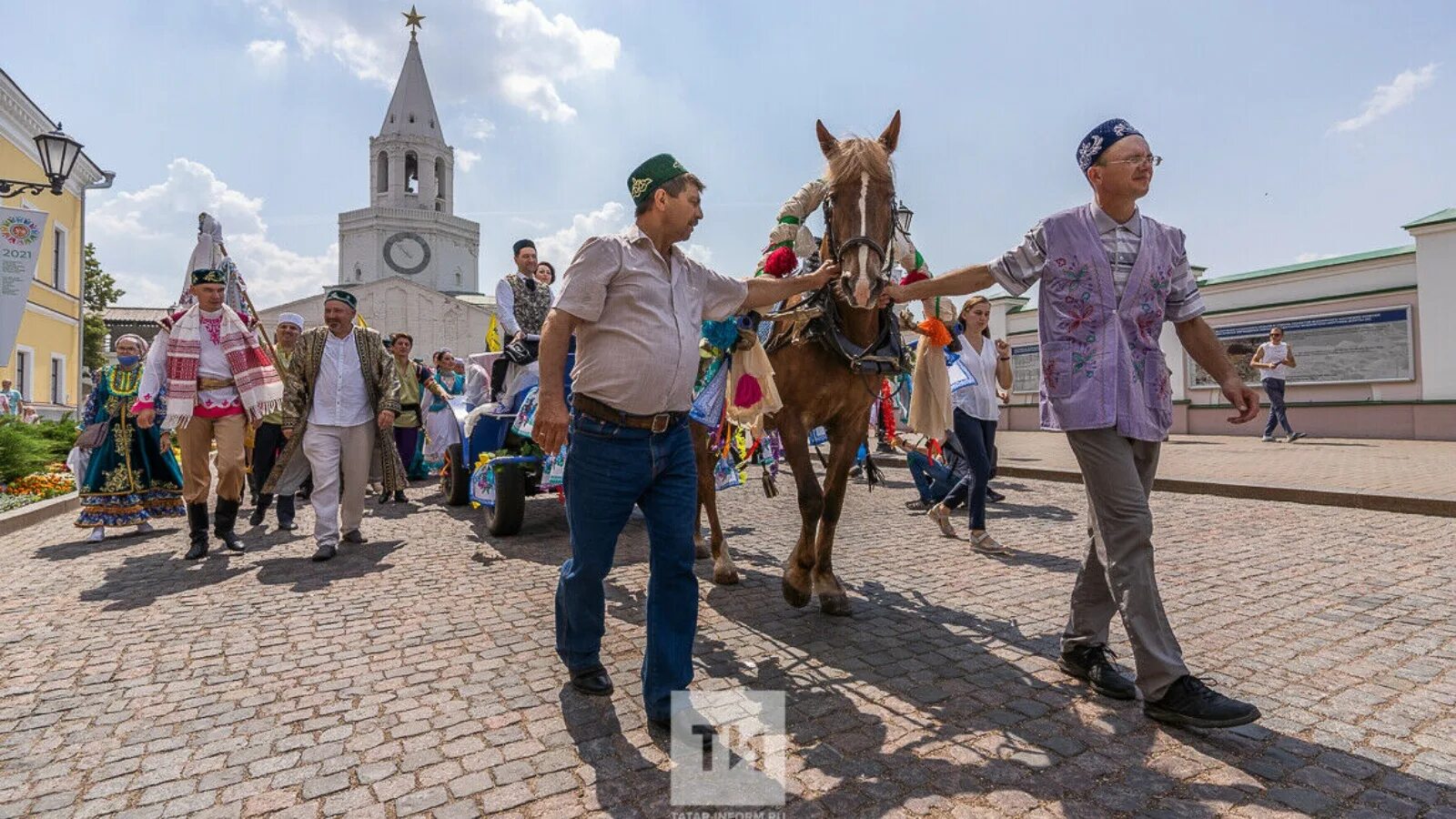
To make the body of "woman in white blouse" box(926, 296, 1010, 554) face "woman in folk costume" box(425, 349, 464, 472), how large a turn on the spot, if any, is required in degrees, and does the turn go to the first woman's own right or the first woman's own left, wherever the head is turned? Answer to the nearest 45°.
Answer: approximately 135° to the first woman's own right

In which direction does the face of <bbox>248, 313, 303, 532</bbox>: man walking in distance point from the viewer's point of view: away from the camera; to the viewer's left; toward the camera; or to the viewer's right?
toward the camera

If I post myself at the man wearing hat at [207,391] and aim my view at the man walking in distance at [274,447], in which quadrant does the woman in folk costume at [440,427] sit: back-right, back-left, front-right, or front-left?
front-right

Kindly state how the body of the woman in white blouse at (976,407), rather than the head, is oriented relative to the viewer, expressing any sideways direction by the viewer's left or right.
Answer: facing the viewer and to the right of the viewer

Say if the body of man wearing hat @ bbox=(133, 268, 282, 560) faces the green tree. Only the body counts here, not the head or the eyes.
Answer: no

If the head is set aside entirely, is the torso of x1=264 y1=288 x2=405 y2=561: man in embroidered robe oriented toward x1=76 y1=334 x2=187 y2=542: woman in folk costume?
no

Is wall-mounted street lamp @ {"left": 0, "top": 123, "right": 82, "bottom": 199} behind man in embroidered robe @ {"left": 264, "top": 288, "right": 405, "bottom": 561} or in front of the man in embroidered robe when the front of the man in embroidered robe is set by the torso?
behind

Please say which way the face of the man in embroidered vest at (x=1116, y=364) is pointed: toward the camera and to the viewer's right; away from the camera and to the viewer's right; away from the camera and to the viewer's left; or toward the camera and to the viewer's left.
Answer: toward the camera and to the viewer's right

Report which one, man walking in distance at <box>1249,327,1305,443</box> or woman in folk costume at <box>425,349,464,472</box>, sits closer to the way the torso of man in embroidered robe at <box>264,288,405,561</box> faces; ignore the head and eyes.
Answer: the man walking in distance

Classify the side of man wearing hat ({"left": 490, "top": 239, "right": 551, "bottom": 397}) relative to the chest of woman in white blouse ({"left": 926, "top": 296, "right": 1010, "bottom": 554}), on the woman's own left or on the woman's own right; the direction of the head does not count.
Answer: on the woman's own right

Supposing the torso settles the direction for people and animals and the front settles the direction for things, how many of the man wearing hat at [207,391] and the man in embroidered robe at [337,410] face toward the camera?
2

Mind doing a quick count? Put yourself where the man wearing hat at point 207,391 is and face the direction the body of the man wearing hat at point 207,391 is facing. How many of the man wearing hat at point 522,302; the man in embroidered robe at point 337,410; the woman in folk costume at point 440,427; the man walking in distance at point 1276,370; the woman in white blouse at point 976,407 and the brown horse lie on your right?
0

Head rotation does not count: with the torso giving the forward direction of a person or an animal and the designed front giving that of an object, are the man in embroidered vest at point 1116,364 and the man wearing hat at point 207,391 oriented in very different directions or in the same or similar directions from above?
same or similar directions

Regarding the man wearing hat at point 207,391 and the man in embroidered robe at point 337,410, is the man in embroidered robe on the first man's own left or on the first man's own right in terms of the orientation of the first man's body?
on the first man's own left

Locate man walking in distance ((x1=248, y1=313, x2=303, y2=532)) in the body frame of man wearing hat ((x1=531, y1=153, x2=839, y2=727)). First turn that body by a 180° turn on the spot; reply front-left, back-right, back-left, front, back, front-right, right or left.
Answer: front

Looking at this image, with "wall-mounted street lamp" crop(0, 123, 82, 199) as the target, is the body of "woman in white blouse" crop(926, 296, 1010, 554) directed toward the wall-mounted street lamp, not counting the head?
no

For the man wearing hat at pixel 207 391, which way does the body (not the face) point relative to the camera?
toward the camera

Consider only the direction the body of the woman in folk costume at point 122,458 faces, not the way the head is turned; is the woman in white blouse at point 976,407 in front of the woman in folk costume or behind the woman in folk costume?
in front

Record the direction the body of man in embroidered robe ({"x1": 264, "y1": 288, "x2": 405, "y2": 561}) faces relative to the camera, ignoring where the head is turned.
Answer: toward the camera

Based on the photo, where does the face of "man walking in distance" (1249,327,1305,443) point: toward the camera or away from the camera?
toward the camera
